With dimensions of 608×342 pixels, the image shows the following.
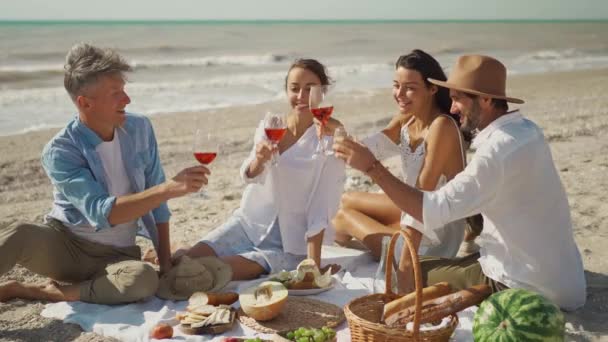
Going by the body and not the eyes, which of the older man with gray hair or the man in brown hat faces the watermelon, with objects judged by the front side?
the older man with gray hair

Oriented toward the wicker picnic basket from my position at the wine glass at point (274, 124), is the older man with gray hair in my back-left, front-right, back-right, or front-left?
back-right

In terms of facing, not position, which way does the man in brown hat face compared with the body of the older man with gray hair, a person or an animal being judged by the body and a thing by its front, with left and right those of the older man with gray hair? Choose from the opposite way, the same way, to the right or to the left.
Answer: the opposite way

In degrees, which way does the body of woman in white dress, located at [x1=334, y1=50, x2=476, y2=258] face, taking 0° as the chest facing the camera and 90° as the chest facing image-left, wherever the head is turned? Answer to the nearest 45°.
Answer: approximately 45°

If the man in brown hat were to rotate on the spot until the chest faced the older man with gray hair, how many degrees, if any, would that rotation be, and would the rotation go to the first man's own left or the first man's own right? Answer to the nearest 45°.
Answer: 0° — they already face them

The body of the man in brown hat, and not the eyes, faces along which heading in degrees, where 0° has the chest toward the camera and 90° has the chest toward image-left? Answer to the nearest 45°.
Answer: approximately 90°

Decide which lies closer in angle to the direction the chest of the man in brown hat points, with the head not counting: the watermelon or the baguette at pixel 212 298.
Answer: the baguette

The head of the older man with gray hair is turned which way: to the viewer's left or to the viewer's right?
to the viewer's right

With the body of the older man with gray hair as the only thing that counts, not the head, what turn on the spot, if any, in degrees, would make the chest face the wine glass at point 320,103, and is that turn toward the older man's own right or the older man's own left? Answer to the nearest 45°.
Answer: approximately 45° to the older man's own left

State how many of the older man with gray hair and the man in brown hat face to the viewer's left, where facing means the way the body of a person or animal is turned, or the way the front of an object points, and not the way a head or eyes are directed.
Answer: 1
